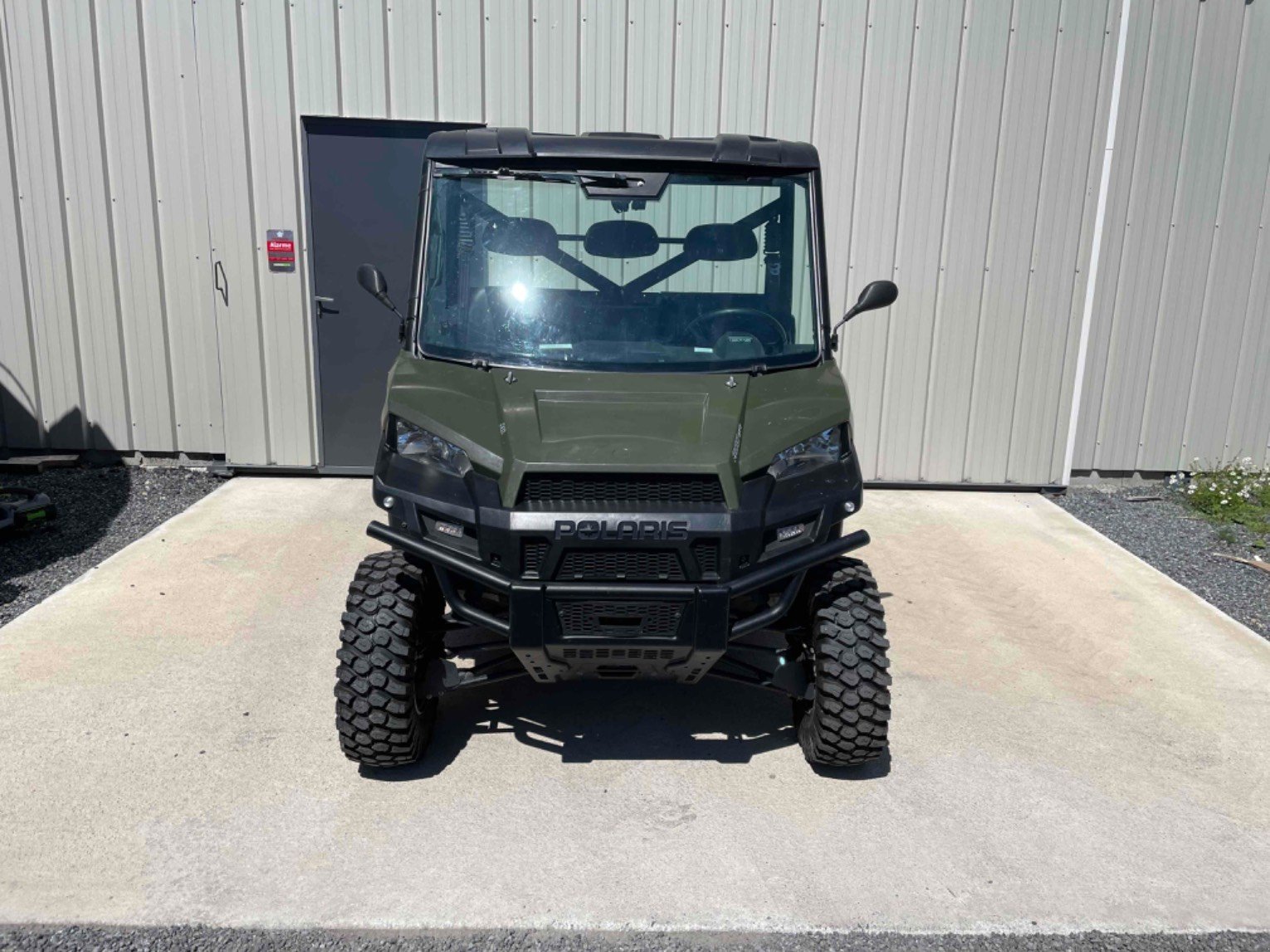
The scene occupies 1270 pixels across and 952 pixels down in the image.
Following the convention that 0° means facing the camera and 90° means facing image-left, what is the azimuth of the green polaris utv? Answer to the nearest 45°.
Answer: approximately 0°

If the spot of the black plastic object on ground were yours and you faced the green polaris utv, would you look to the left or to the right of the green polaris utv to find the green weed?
left

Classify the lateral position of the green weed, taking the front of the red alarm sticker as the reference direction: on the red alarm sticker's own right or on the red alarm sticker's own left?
on the red alarm sticker's own left

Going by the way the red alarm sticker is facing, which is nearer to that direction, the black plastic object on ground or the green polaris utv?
the green polaris utv

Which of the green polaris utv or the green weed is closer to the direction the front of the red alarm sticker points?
the green polaris utv

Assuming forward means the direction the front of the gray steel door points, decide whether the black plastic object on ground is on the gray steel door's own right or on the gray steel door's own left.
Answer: on the gray steel door's own right
